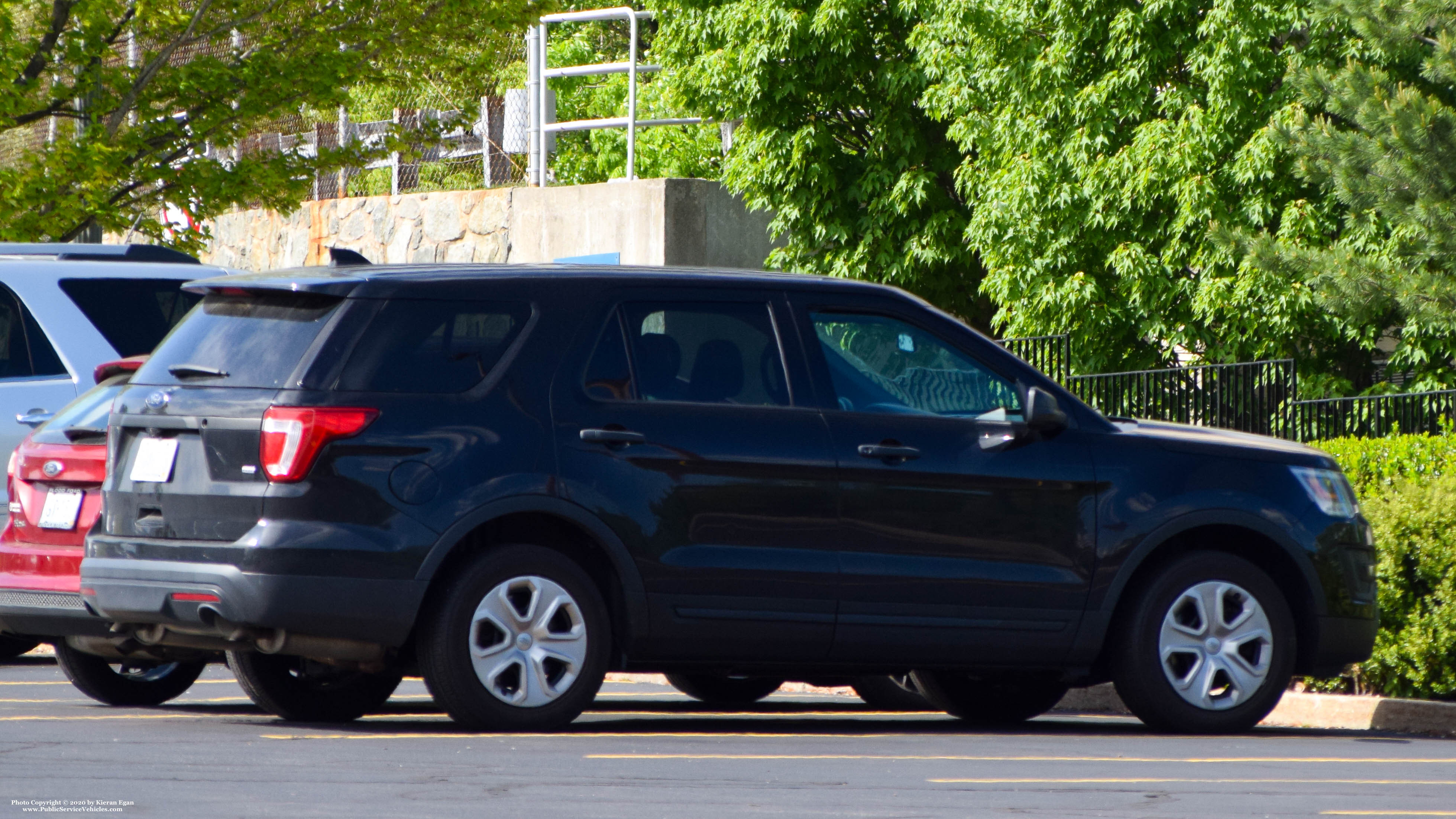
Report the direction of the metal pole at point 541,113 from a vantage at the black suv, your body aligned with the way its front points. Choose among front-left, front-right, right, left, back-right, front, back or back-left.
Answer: front-left

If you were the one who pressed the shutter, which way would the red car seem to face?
facing away from the viewer and to the right of the viewer

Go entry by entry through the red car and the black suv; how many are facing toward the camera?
0

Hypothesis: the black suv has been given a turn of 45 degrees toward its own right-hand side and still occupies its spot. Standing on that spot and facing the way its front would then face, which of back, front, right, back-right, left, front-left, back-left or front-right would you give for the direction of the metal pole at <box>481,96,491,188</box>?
left

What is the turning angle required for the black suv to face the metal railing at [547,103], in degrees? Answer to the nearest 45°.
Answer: approximately 45° to its left

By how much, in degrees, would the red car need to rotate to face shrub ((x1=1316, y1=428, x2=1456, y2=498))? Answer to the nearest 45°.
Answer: approximately 45° to its right

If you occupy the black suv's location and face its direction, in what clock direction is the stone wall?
The stone wall is roughly at 10 o'clock from the black suv.

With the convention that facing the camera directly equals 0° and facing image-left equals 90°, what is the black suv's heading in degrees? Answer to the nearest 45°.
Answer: approximately 225°

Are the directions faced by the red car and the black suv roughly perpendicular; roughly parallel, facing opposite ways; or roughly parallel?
roughly parallel

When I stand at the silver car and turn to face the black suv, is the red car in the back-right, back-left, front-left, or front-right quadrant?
front-right
